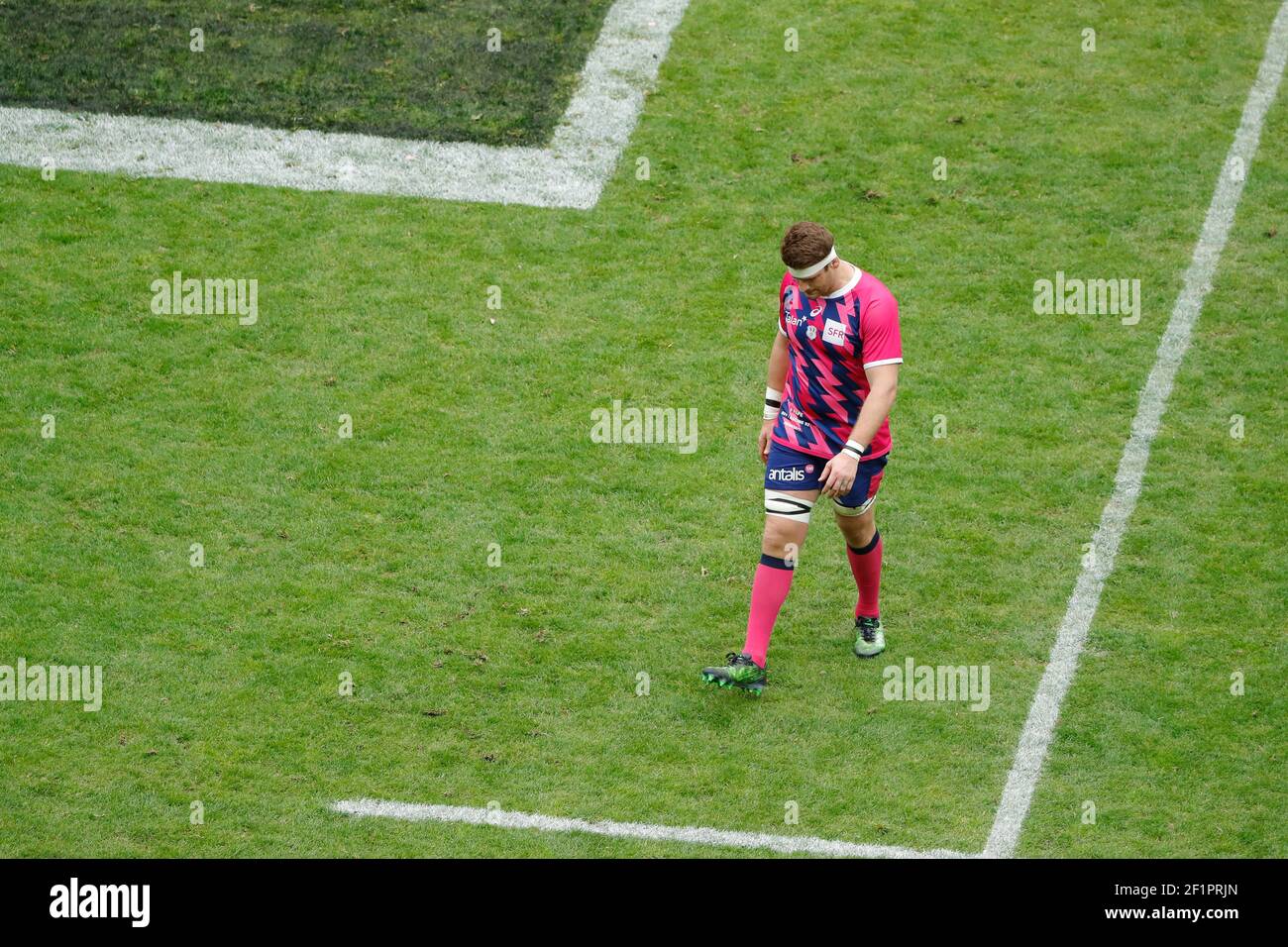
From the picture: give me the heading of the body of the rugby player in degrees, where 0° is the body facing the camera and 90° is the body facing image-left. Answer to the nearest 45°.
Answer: approximately 45°
